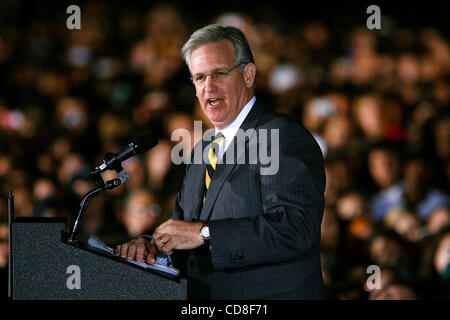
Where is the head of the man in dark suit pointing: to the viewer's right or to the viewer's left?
to the viewer's left

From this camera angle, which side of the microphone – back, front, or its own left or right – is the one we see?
right

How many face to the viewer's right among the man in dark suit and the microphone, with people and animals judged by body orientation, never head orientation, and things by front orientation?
1

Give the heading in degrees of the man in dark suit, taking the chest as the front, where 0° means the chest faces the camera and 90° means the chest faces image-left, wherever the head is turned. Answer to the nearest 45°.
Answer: approximately 45°

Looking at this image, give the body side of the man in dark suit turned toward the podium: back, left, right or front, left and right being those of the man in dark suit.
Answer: front
